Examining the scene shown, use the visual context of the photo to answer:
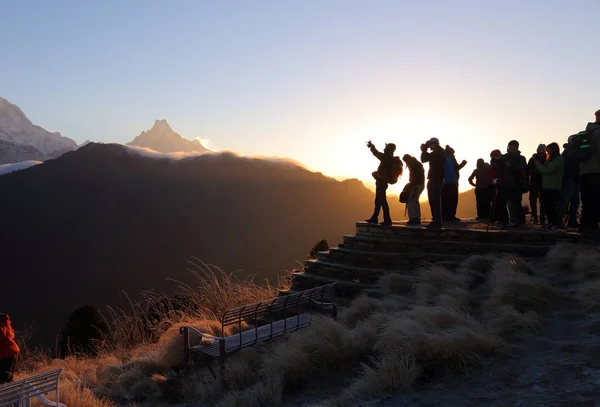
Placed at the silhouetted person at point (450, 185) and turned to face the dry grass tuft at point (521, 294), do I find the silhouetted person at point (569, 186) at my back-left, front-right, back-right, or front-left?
front-left

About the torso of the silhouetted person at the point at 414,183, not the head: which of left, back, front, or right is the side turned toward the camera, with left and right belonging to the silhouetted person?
left

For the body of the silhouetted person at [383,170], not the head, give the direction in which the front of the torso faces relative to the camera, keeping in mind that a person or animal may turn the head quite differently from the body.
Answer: to the viewer's left

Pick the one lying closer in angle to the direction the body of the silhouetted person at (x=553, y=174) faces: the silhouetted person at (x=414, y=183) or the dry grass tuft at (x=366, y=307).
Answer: the silhouetted person

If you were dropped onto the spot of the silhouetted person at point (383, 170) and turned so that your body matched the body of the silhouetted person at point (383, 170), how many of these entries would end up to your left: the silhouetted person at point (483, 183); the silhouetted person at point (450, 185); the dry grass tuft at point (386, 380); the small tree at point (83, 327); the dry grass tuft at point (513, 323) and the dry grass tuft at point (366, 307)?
3

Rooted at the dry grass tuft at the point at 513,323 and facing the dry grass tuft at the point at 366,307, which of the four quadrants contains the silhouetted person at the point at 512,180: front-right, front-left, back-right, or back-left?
front-right

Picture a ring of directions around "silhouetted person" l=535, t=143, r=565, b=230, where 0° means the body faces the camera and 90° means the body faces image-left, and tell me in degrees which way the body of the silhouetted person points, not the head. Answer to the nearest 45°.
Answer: approximately 90°

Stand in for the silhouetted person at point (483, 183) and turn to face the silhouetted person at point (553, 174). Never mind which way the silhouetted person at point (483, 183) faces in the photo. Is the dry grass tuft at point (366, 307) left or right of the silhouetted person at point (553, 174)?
right

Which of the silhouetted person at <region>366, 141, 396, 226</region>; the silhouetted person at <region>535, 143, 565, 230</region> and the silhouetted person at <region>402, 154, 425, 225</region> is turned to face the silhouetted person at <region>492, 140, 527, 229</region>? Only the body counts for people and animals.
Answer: the silhouetted person at <region>535, 143, 565, 230</region>

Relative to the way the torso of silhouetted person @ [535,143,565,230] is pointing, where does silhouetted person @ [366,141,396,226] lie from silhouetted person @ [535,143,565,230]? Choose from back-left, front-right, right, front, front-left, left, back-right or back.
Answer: front
